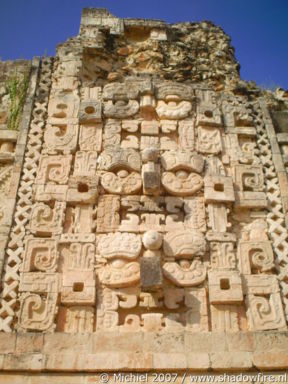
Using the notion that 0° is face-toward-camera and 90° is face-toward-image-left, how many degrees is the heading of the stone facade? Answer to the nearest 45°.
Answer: approximately 0°
